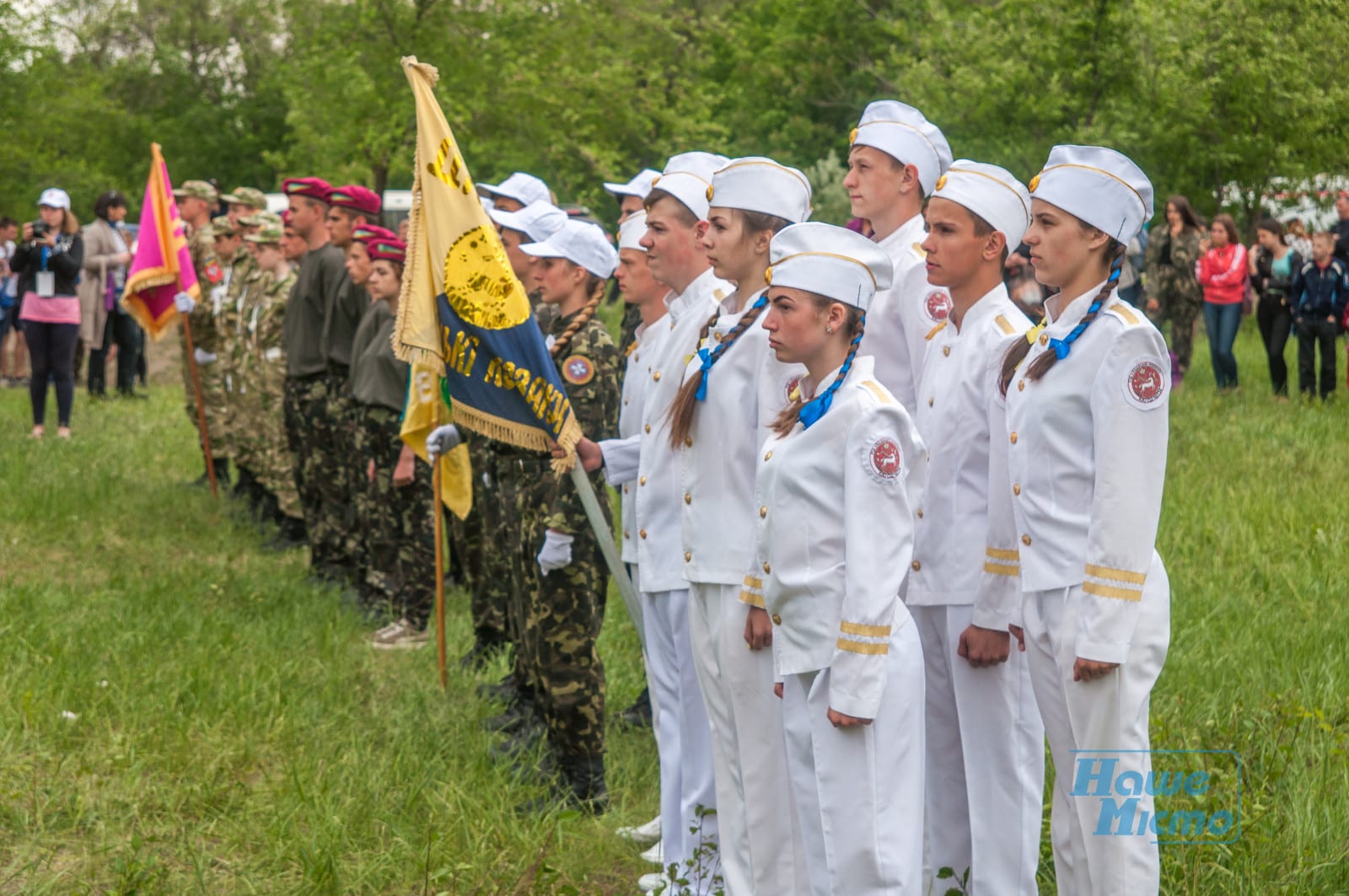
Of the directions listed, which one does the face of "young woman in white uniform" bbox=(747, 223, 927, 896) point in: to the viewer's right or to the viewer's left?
to the viewer's left

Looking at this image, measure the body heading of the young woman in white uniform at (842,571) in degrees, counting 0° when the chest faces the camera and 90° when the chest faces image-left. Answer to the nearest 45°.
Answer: approximately 90°

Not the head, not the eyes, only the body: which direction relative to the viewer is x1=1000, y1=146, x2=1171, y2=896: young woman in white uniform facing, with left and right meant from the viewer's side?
facing to the left of the viewer

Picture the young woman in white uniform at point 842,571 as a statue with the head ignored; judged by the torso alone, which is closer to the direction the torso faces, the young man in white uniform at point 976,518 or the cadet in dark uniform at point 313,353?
the cadet in dark uniform

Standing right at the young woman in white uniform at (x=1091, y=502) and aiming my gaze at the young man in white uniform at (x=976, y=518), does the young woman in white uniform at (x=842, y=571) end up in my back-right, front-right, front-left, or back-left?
front-left

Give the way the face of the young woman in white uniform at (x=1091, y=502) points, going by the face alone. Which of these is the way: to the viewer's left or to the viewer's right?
to the viewer's left

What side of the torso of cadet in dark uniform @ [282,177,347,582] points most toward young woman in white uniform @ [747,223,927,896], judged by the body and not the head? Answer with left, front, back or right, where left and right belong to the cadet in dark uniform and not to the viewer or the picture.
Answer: left

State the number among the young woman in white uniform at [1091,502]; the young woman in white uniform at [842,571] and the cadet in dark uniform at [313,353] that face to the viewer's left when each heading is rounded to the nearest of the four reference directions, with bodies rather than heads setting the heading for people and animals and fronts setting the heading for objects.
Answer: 3

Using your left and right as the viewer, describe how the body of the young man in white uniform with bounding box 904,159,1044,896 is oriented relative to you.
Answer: facing the viewer and to the left of the viewer

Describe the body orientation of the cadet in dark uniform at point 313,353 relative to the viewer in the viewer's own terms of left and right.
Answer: facing to the left of the viewer

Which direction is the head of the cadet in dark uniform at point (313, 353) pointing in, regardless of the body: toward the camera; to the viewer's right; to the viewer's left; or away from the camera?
to the viewer's left
